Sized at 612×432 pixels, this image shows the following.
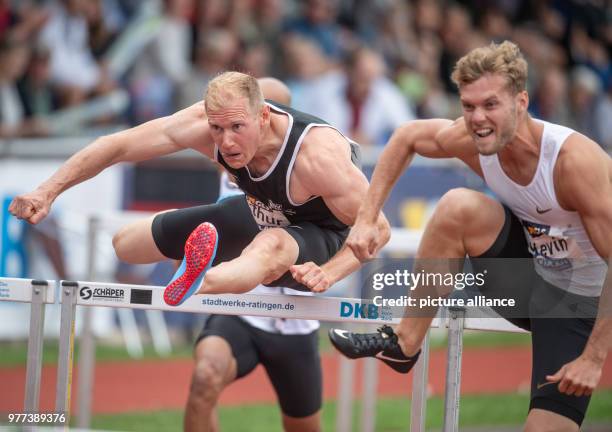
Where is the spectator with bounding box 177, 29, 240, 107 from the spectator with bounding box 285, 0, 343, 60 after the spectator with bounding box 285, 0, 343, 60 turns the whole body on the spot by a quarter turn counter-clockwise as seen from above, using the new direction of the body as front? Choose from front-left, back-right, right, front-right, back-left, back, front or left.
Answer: back-right

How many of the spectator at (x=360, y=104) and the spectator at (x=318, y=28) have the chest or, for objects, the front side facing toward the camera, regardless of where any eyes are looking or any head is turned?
2

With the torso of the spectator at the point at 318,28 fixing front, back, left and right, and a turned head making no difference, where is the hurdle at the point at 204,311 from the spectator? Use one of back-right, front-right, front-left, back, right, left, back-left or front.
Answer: front

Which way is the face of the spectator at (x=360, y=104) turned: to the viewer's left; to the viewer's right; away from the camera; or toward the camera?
toward the camera

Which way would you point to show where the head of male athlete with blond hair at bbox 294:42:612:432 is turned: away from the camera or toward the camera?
toward the camera

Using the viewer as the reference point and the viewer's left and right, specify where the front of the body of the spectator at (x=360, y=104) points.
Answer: facing the viewer

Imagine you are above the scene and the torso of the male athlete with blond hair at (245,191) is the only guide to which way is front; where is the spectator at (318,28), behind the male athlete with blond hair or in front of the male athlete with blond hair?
behind

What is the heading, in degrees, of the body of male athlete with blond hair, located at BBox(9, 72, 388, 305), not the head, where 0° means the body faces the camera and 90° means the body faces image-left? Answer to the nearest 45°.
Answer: approximately 45°

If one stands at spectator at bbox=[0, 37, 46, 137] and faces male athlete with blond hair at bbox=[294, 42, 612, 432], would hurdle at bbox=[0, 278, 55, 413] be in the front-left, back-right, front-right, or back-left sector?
front-right

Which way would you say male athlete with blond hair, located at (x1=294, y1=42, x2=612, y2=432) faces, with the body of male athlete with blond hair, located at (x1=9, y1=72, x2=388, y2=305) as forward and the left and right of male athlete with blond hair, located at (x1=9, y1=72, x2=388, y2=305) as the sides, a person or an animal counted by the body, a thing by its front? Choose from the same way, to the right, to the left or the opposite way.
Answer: the same way

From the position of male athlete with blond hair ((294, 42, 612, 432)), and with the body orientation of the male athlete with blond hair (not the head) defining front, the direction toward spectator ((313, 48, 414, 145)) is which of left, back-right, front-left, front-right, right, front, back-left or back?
back-right

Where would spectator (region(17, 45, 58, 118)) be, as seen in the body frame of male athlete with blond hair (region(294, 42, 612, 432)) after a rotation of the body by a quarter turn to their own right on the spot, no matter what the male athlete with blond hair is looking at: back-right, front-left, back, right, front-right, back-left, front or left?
front

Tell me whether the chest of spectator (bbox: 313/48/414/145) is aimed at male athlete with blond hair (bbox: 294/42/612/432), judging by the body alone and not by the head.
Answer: yes

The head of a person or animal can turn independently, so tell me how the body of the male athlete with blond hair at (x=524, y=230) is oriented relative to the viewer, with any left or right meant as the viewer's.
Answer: facing the viewer and to the left of the viewer

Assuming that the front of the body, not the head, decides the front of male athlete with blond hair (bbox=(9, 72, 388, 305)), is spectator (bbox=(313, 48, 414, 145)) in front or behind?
behind

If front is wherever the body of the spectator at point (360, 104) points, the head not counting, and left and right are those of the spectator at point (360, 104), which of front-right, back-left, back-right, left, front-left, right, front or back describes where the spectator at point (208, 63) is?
right

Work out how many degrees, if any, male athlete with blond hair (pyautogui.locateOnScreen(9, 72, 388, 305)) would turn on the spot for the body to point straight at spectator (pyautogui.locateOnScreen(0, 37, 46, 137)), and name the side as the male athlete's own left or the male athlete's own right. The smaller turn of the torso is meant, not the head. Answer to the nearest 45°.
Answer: approximately 135° to the male athlete's own right
